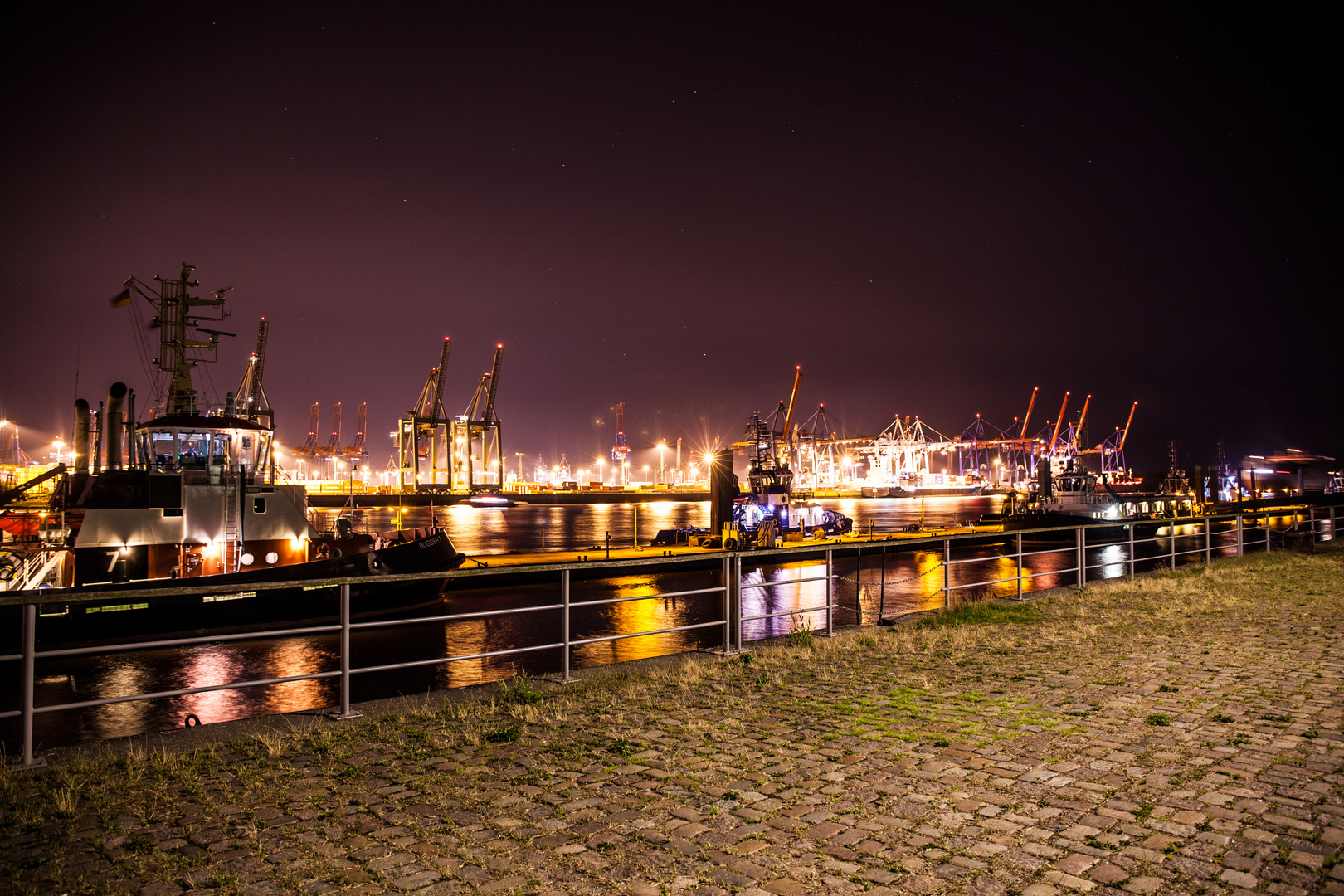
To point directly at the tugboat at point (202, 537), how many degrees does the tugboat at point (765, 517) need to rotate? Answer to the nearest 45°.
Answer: approximately 180°

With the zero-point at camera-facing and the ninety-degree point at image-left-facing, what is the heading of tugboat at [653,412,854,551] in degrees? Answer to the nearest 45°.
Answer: approximately 225°
